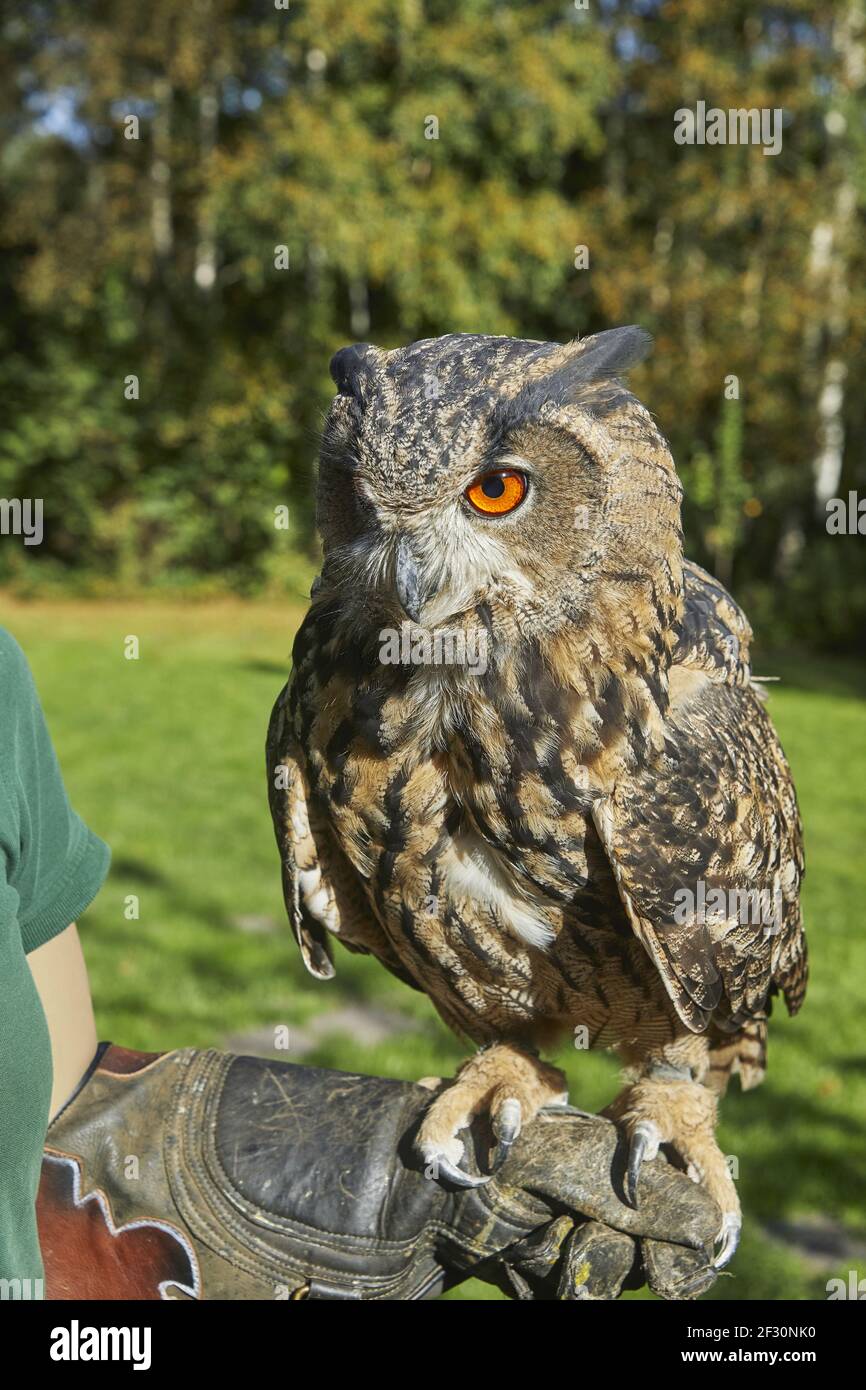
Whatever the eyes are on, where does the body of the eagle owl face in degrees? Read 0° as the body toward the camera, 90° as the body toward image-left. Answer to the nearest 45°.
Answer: approximately 45°
